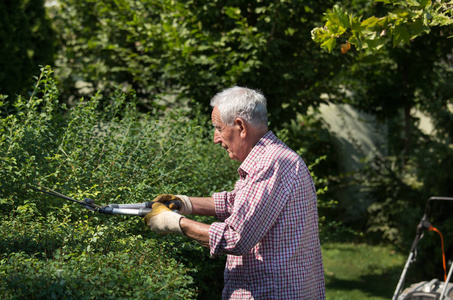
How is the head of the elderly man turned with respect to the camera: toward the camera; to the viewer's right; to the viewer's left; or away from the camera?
to the viewer's left

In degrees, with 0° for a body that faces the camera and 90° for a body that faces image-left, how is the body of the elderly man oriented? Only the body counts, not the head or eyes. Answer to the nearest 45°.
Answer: approximately 90°

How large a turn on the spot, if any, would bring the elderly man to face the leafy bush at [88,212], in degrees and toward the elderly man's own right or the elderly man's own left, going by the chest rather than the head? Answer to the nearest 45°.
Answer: approximately 45° to the elderly man's own right
